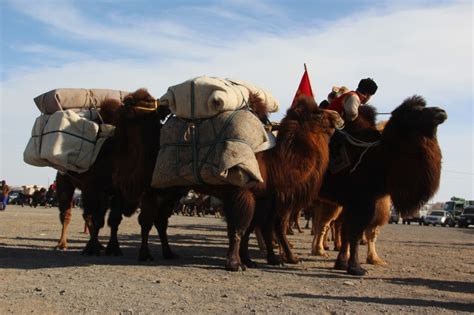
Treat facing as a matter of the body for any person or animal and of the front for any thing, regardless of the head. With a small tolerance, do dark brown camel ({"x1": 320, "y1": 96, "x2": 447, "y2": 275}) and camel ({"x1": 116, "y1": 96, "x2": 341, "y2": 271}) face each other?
no

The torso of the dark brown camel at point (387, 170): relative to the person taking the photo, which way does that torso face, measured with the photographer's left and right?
facing to the right of the viewer

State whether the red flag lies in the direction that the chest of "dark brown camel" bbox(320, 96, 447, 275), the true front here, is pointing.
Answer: no

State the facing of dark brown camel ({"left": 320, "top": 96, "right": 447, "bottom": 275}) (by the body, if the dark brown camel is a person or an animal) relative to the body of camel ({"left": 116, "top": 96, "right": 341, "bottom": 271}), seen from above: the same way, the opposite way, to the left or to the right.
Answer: the same way

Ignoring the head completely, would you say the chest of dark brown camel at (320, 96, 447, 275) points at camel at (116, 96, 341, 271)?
no

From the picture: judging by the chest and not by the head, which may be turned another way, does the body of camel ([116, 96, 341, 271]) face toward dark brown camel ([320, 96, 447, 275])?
yes

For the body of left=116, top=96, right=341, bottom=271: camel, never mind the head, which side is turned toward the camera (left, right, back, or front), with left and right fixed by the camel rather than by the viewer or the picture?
right

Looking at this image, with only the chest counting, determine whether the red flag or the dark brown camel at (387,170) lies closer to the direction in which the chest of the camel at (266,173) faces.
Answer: the dark brown camel

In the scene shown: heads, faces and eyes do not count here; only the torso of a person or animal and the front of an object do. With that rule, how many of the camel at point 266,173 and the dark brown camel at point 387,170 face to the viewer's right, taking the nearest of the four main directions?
2
